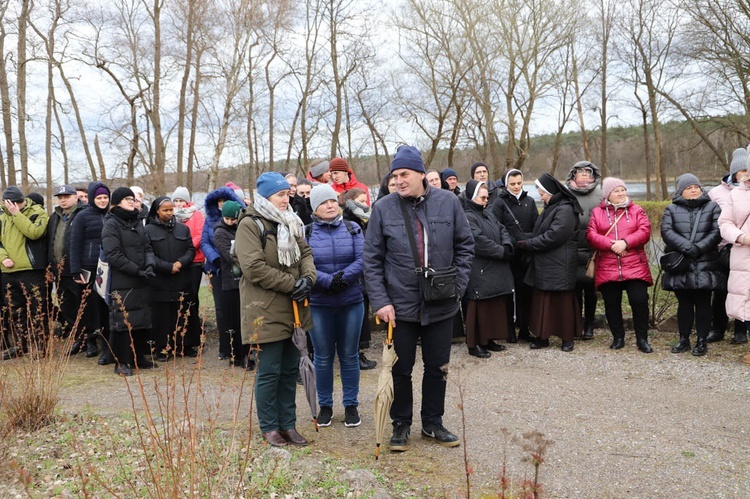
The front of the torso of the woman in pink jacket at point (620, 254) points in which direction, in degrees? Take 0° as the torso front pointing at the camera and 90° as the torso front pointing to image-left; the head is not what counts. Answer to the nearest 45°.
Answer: approximately 0°

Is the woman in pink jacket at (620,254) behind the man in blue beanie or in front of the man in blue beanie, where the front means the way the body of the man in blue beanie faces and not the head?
behind

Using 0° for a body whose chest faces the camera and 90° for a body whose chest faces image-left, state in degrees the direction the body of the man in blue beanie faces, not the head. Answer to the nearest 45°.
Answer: approximately 0°

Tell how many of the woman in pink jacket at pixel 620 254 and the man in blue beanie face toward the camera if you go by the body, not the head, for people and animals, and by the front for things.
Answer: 2

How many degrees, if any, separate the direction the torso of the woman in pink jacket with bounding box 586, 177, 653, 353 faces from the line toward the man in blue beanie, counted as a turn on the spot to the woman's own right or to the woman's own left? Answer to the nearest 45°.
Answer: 0° — they already face them
